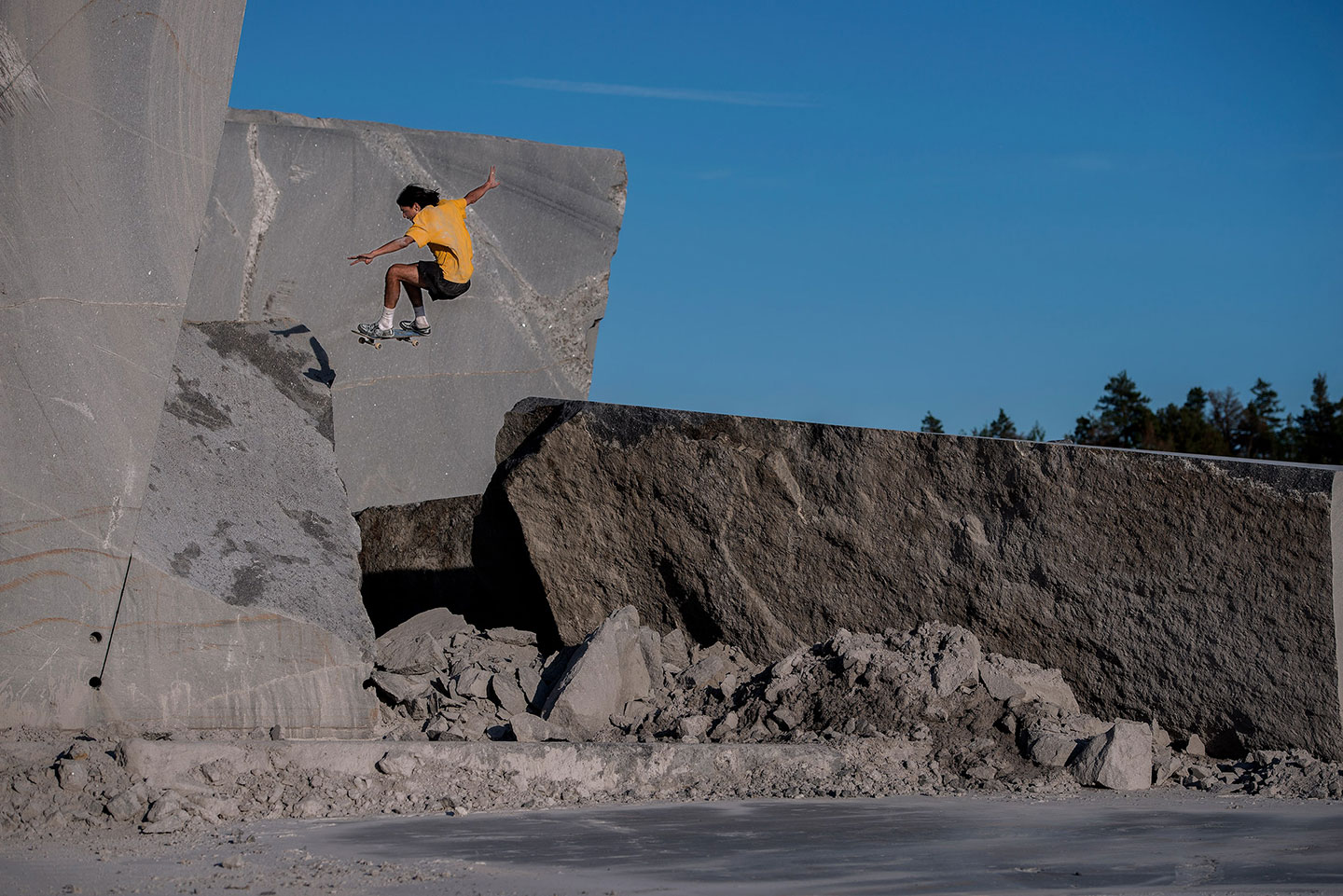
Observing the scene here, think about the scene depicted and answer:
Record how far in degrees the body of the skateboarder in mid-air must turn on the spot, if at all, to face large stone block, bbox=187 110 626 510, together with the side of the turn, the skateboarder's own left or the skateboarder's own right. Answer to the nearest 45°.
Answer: approximately 90° to the skateboarder's own right

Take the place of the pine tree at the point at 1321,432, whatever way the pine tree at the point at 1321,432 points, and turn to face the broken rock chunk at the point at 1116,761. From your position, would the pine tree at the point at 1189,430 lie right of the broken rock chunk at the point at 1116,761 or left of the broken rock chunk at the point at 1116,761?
right

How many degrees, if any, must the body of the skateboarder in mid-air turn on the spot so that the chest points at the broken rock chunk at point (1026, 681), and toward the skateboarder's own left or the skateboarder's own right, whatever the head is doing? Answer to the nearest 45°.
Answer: approximately 135° to the skateboarder's own left

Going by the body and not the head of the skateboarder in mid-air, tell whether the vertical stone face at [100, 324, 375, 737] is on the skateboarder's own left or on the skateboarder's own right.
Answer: on the skateboarder's own left

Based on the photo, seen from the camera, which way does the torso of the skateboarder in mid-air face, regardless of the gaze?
to the viewer's left

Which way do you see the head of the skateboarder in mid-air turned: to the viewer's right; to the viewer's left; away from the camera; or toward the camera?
to the viewer's left

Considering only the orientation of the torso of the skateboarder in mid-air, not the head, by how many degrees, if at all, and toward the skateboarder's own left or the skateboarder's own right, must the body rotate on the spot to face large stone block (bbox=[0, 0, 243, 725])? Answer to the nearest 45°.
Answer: approximately 45° to the skateboarder's own left

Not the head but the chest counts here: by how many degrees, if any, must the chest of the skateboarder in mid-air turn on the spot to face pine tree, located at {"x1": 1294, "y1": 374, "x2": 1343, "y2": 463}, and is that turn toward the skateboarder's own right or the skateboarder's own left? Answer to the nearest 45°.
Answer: approximately 135° to the skateboarder's own right

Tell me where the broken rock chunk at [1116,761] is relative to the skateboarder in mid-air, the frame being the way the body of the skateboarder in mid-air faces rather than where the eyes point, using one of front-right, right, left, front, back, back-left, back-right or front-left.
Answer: back-left

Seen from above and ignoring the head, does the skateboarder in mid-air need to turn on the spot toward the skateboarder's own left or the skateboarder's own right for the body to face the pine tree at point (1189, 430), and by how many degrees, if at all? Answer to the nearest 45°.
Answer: approximately 135° to the skateboarder's own right

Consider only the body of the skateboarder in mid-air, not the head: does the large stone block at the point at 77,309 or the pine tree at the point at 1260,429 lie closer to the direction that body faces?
the large stone block
